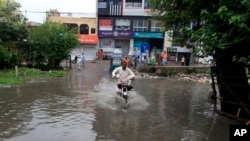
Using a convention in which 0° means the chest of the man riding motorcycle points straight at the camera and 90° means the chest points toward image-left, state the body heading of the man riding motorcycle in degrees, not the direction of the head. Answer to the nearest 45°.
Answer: approximately 0°

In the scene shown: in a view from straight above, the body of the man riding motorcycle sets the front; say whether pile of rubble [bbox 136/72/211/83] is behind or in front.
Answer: behind
